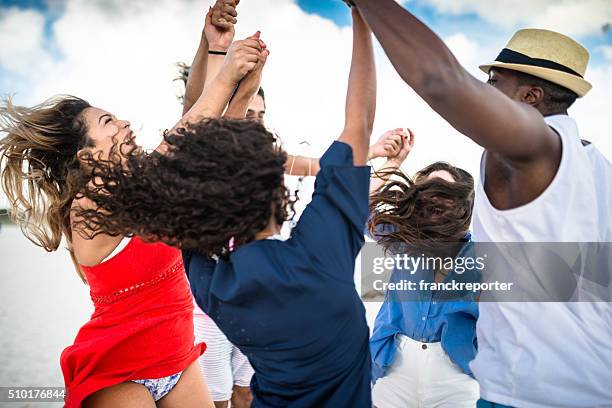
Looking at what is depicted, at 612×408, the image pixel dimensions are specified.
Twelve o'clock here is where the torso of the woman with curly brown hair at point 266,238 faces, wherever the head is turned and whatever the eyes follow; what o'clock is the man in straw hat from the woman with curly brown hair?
The man in straw hat is roughly at 3 o'clock from the woman with curly brown hair.

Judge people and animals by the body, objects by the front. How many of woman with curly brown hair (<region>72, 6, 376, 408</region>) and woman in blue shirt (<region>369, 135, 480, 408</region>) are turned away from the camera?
1

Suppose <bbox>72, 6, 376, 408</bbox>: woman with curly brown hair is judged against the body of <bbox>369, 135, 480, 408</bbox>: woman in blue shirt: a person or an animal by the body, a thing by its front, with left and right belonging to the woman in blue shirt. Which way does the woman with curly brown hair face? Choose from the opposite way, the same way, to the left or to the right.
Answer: the opposite way

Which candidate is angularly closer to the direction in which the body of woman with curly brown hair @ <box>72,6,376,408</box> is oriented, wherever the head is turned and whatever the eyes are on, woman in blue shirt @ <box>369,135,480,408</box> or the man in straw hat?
the woman in blue shirt

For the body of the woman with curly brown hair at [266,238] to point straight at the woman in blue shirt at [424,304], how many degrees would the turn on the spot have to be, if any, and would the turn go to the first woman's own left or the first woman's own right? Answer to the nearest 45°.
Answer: approximately 45° to the first woman's own right

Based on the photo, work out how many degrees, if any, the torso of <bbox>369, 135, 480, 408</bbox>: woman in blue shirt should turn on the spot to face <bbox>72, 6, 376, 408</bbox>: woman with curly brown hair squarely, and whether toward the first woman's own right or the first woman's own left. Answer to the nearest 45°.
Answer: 0° — they already face them

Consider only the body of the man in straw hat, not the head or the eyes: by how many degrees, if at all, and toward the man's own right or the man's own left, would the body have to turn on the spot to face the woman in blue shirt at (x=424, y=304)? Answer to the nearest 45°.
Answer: approximately 45° to the man's own right

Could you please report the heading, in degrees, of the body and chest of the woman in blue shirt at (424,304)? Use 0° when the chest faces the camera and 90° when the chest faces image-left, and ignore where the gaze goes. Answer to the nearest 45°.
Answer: approximately 0°

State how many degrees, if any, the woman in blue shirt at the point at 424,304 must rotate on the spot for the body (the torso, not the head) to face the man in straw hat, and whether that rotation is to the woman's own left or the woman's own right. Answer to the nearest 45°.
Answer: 0° — they already face them

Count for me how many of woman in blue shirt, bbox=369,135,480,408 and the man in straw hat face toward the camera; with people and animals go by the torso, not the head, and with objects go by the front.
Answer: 1

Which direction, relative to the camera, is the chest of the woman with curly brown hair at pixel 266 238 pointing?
away from the camera
